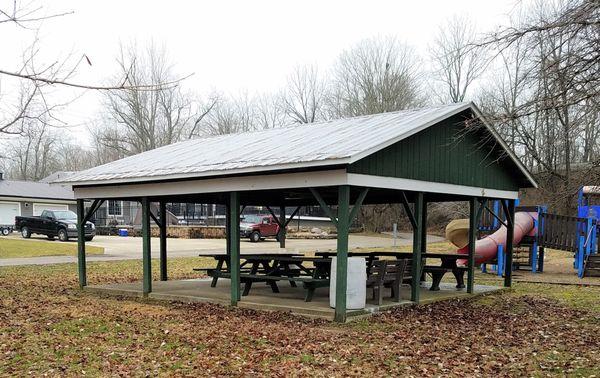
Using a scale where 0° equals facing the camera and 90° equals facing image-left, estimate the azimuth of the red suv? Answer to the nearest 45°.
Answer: approximately 45°

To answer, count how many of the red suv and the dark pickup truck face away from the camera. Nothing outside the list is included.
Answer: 0

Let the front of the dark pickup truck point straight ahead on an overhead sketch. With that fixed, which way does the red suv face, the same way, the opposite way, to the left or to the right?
to the right

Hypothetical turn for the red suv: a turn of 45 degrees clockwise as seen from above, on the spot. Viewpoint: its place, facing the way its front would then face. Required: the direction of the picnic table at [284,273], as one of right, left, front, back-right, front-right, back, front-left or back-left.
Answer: left

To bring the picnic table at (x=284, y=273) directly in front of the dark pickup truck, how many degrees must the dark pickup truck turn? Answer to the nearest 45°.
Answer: approximately 45° to its right

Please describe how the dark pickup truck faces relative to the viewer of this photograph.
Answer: facing the viewer and to the right of the viewer

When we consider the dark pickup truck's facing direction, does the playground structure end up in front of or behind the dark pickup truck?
in front

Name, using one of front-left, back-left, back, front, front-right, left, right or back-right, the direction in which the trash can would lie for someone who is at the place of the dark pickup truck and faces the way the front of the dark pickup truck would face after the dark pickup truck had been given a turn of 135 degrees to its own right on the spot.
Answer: left

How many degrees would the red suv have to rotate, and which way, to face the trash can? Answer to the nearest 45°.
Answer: approximately 45° to its left
